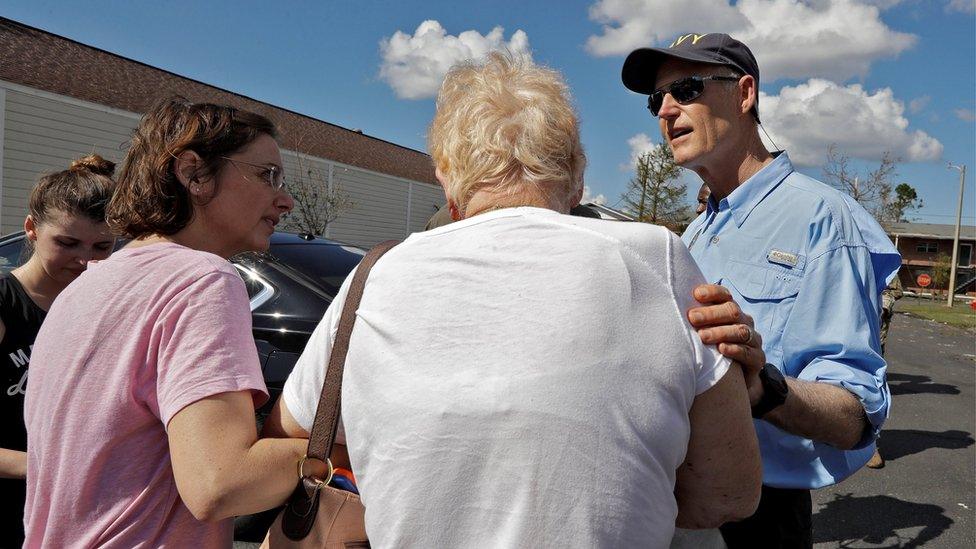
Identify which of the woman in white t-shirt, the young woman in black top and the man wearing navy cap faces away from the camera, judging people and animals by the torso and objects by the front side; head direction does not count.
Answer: the woman in white t-shirt

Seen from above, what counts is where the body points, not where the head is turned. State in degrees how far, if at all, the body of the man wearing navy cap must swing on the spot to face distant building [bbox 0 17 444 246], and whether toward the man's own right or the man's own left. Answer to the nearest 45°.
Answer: approximately 90° to the man's own right

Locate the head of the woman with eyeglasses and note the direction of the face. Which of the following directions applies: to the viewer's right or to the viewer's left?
to the viewer's right

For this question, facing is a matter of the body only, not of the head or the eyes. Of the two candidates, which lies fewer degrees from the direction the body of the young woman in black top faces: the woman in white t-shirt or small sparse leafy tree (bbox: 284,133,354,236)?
the woman in white t-shirt

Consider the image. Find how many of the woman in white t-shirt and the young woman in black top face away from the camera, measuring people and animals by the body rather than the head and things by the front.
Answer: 1

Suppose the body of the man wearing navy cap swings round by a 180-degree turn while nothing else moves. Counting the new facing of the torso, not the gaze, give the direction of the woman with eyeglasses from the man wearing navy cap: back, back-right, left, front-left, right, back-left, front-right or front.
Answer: back

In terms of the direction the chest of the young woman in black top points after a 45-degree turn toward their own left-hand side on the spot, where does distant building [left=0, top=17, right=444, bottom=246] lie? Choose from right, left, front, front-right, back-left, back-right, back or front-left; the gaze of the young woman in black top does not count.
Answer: left

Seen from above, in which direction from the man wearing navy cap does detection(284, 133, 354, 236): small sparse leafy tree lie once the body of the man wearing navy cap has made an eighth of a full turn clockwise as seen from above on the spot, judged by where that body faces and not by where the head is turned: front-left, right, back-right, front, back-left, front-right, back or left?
front-right

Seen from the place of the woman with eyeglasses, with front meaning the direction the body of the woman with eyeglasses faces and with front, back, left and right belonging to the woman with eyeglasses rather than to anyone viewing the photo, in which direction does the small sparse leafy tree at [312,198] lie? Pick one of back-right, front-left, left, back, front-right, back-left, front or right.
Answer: front-left

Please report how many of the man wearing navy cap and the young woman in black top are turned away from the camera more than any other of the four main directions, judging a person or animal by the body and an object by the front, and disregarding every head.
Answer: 0

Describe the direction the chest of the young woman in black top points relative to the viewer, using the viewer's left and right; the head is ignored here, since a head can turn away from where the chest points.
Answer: facing the viewer and to the right of the viewer

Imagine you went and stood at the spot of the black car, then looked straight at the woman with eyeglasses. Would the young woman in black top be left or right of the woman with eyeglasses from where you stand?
right

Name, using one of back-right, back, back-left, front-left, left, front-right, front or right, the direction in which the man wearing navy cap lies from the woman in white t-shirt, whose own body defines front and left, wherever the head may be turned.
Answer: front-right

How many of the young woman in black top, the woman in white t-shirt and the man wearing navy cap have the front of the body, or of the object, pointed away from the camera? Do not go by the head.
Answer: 1

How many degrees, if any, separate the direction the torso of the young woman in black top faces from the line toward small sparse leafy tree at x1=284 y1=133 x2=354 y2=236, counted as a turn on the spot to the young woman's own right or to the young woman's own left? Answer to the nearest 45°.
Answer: approximately 135° to the young woman's own left

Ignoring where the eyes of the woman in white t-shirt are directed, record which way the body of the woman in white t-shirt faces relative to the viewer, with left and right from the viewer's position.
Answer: facing away from the viewer

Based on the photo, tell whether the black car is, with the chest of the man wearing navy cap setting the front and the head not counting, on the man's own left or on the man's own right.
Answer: on the man's own right

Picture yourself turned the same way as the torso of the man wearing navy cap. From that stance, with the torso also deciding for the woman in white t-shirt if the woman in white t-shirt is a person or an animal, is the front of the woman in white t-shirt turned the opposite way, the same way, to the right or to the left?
to the right

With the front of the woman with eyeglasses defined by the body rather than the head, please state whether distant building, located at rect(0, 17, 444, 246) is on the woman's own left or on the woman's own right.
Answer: on the woman's own left
